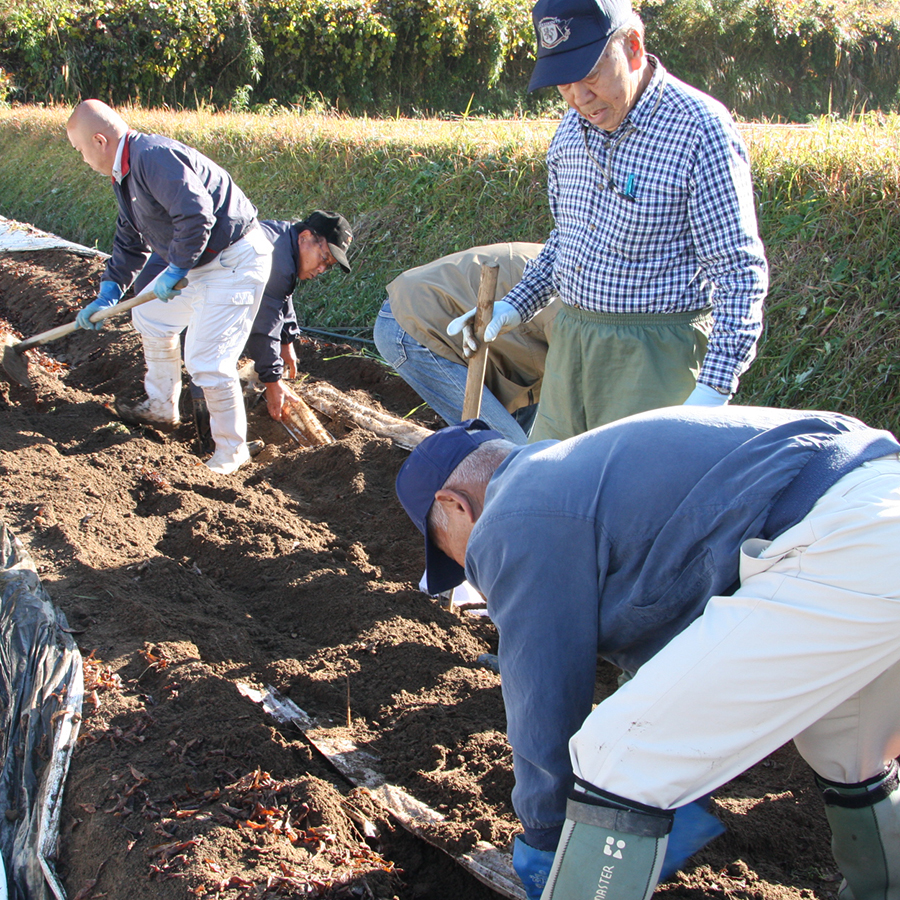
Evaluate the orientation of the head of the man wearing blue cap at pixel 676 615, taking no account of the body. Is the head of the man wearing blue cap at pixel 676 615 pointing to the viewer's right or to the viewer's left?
to the viewer's left

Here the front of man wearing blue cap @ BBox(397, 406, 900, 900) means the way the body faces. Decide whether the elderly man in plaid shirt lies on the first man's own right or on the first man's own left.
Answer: on the first man's own right

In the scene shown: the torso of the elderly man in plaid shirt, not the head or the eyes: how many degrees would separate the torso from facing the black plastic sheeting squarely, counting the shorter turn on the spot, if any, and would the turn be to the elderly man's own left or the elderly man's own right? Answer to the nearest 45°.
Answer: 0° — they already face it

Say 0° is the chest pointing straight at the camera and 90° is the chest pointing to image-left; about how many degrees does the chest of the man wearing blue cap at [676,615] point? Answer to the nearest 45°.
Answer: approximately 90°

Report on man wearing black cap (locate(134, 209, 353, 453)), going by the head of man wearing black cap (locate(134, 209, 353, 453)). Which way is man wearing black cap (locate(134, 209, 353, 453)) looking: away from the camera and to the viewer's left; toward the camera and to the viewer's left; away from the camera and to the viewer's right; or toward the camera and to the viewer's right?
toward the camera and to the viewer's right

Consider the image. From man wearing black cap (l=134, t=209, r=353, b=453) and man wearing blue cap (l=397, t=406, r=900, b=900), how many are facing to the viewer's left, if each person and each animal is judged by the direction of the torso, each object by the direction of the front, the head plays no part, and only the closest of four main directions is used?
1

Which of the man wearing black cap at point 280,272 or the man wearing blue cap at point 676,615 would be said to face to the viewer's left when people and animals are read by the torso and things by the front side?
the man wearing blue cap at point 676,615

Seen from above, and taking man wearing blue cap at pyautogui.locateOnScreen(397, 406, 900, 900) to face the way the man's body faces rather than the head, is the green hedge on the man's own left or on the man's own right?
on the man's own right
